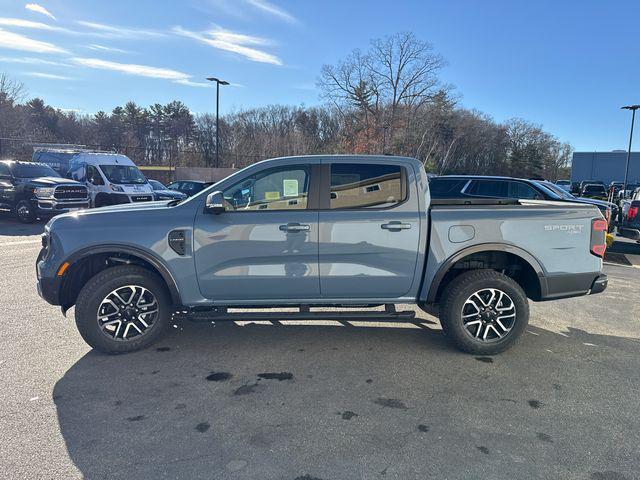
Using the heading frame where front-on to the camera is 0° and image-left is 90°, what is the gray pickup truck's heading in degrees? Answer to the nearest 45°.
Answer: approximately 90°

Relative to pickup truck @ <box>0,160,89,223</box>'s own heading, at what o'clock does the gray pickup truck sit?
The gray pickup truck is roughly at 1 o'clock from the pickup truck.

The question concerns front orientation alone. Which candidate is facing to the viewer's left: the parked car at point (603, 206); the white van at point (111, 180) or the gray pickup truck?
the gray pickup truck

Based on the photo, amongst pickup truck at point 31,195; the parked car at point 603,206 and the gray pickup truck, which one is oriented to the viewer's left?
the gray pickup truck

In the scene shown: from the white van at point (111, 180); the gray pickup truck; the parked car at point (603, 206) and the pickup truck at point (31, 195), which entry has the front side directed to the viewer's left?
the gray pickup truck

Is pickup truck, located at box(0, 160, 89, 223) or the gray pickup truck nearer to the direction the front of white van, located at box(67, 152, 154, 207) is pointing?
the gray pickup truck

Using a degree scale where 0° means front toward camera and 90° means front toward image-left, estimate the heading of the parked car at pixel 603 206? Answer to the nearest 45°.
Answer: approximately 315°
